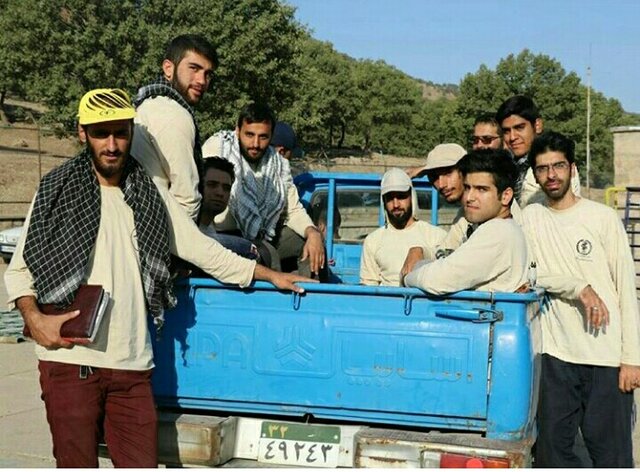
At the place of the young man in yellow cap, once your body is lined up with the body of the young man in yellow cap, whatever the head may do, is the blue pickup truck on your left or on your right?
on your left

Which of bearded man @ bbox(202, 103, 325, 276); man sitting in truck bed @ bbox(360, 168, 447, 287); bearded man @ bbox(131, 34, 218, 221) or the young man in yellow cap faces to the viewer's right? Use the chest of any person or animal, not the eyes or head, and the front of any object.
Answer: bearded man @ bbox(131, 34, 218, 221)

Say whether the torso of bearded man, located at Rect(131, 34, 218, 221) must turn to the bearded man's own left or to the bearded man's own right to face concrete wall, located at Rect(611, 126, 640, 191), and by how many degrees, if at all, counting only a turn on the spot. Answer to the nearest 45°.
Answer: approximately 45° to the bearded man's own left

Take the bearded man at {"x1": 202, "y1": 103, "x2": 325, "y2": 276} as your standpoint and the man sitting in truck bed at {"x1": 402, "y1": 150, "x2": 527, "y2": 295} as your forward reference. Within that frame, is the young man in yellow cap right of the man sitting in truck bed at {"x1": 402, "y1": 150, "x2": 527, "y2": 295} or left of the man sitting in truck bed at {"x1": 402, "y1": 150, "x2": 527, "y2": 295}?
right

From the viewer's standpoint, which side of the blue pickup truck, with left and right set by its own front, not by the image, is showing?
back

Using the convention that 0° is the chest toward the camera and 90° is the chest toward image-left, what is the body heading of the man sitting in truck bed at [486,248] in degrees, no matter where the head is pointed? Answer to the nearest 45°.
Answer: approximately 90°

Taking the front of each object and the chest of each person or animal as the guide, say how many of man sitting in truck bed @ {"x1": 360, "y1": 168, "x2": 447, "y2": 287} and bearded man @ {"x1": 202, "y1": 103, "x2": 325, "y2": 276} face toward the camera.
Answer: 2
